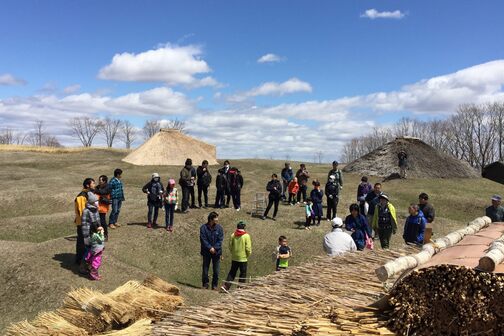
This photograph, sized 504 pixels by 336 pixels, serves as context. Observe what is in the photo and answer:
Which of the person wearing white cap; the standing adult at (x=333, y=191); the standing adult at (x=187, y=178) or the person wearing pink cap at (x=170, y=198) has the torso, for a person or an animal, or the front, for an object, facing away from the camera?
the person wearing white cap

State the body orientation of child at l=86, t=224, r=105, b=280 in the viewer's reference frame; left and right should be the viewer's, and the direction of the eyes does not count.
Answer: facing to the right of the viewer

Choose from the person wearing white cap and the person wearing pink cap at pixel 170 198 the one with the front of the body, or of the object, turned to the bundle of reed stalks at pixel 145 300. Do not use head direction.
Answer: the person wearing pink cap

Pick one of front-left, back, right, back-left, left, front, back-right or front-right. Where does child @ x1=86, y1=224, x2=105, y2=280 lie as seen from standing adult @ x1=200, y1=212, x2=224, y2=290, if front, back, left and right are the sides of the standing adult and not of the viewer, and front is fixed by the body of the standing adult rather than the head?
right

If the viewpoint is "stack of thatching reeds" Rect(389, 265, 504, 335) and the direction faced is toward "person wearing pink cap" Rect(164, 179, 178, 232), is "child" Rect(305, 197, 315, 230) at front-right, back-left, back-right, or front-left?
front-right

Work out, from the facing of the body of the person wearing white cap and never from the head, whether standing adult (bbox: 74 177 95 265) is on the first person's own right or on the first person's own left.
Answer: on the first person's own left

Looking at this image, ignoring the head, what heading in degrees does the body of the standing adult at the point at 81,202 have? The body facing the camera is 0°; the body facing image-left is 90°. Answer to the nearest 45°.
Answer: approximately 270°

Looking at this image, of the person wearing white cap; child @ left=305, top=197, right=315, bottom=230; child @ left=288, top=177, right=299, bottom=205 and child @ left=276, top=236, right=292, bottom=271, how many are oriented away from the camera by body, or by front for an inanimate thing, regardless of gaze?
1

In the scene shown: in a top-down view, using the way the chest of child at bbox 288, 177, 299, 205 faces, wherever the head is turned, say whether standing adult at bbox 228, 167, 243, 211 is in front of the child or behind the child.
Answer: in front

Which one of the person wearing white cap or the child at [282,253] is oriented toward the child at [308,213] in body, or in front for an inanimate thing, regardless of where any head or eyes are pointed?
the person wearing white cap

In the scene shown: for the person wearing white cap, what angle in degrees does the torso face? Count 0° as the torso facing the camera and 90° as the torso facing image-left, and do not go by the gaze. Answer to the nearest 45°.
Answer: approximately 180°

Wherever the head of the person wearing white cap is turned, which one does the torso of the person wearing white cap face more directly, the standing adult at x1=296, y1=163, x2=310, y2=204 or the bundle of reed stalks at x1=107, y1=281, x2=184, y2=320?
the standing adult

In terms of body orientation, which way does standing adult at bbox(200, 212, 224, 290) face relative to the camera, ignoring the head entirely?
toward the camera

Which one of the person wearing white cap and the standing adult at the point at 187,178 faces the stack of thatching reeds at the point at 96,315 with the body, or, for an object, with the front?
the standing adult
